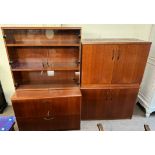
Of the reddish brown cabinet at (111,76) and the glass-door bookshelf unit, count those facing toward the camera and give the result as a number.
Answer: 2

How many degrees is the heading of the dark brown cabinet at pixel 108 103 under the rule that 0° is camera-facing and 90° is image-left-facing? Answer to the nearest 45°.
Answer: approximately 0°

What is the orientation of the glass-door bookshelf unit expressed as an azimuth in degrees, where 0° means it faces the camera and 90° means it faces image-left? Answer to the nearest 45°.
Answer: approximately 0°

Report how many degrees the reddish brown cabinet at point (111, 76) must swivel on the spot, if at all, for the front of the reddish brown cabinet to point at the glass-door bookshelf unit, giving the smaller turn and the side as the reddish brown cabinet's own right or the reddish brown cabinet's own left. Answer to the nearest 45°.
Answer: approximately 90° to the reddish brown cabinet's own right

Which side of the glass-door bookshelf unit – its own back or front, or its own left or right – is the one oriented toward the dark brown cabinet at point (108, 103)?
left

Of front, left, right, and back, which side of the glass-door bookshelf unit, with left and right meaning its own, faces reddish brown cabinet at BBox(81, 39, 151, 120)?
left

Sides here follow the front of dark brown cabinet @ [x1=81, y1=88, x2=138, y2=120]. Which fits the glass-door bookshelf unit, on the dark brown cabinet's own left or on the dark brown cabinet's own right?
on the dark brown cabinet's own right
